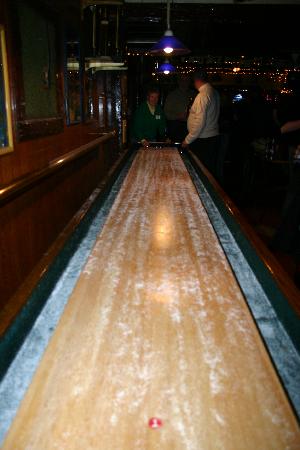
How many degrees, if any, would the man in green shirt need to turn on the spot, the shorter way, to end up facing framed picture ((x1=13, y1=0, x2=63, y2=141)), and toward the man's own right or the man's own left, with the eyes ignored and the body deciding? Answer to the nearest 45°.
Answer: approximately 45° to the man's own right

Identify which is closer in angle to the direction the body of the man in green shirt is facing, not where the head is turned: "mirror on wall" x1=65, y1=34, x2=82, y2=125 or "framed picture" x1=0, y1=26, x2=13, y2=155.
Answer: the framed picture

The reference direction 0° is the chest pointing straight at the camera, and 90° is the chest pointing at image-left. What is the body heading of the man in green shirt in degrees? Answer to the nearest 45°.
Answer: approximately 0°

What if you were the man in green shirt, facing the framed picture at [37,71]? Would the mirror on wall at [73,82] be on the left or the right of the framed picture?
right

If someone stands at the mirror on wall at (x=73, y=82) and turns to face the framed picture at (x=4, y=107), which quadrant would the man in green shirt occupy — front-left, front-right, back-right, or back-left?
back-left

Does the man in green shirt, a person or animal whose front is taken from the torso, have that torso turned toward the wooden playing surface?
yes

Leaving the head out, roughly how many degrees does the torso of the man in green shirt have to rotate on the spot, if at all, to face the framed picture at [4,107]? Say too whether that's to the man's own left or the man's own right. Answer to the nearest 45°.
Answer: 0° — they already face it
